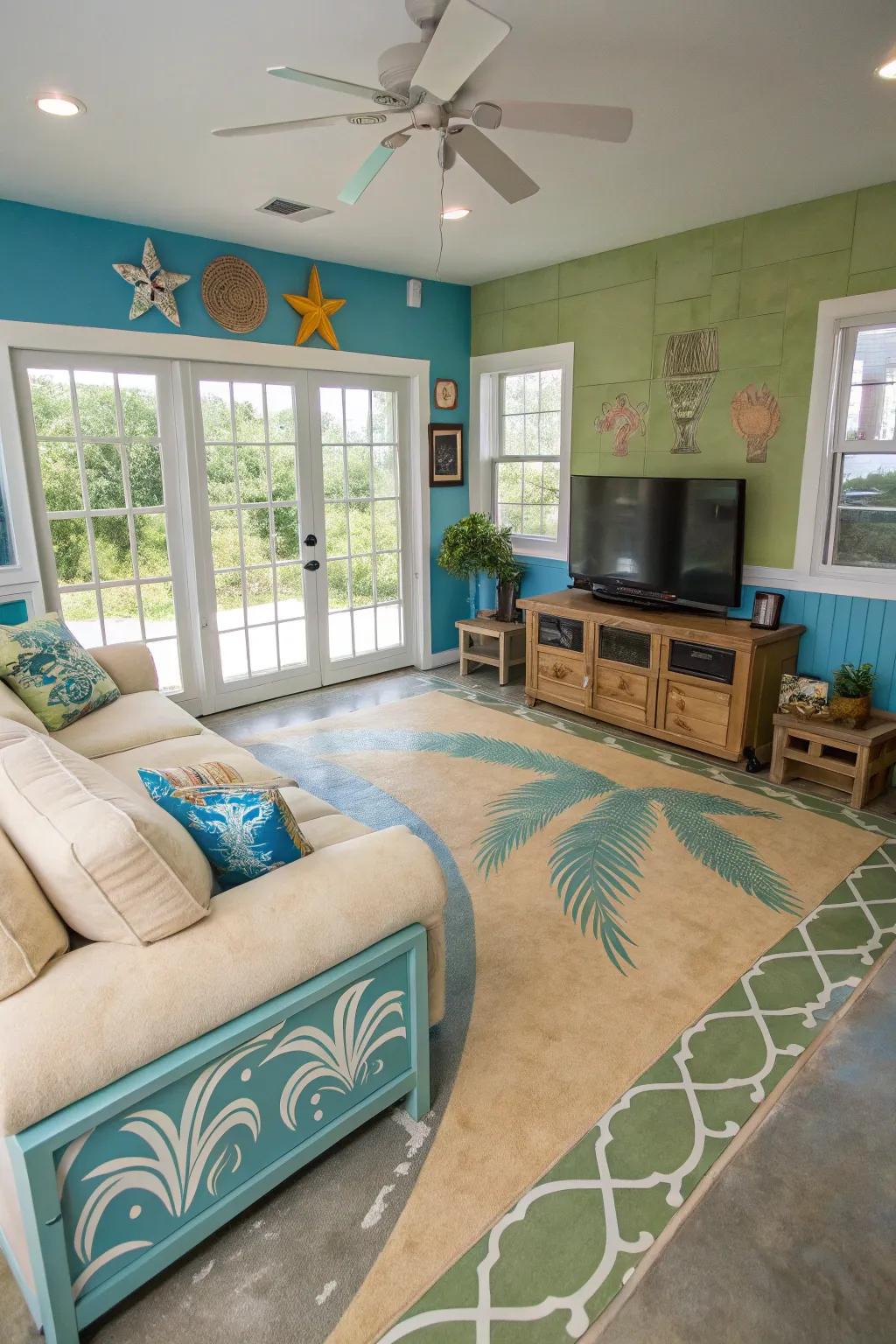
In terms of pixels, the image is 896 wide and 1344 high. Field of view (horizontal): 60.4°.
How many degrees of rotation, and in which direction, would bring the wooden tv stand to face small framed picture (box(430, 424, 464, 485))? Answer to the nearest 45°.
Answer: approximately 90° to its right

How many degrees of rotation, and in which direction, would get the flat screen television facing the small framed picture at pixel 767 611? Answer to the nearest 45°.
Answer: approximately 90° to its left

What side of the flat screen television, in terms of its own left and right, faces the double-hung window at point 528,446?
right

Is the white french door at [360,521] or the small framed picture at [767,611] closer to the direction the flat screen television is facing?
the white french door

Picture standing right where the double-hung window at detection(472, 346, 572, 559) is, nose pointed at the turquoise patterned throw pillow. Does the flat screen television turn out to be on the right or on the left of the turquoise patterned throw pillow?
left

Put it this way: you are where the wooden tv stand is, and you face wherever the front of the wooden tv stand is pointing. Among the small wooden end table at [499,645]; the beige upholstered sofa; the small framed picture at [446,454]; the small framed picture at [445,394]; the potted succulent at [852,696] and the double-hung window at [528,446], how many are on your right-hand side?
4

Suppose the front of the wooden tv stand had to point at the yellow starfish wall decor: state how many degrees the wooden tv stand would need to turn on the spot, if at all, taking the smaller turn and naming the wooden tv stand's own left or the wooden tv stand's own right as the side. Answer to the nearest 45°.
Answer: approximately 45° to the wooden tv stand's own right

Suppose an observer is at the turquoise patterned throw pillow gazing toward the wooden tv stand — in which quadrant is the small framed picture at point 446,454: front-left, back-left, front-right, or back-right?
front-left

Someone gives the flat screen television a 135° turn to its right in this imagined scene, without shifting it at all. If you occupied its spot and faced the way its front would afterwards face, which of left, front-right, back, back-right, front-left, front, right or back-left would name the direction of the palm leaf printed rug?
back

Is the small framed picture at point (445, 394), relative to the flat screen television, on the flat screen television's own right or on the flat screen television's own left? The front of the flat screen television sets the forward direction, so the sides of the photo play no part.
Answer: on the flat screen television's own right

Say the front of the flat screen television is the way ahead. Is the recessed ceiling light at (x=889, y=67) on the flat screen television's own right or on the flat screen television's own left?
on the flat screen television's own left

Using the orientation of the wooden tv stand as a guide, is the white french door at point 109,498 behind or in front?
in front

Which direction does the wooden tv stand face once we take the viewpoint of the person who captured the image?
facing the viewer and to the left of the viewer

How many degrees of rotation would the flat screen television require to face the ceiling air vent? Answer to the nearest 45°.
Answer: approximately 45° to its right

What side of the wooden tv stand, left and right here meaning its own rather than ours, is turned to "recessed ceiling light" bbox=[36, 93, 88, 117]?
front

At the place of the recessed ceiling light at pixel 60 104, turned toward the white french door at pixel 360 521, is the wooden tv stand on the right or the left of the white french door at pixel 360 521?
right

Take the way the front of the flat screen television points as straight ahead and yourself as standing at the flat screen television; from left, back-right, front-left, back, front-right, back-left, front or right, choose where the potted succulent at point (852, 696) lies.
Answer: left

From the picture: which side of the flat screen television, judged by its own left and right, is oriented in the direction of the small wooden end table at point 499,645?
right

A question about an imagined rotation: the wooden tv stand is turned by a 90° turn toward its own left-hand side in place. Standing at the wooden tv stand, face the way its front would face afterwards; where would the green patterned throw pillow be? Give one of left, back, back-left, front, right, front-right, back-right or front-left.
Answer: right
